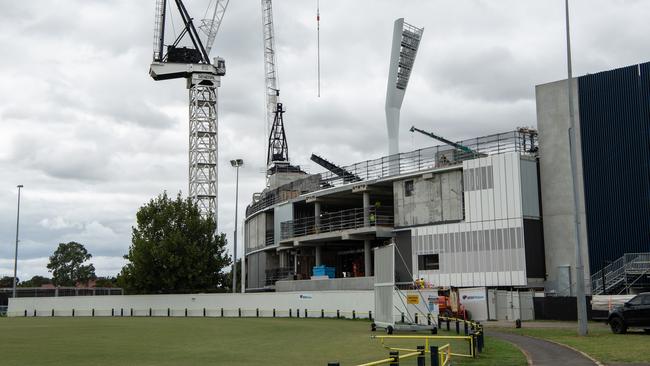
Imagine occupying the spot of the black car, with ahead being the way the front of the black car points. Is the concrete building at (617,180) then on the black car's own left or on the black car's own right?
on the black car's own right

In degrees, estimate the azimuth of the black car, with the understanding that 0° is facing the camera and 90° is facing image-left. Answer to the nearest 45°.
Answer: approximately 90°

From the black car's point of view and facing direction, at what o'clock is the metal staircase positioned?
The metal staircase is roughly at 3 o'clock from the black car.
